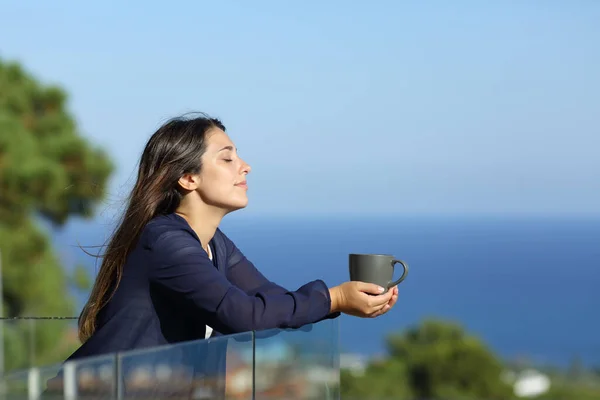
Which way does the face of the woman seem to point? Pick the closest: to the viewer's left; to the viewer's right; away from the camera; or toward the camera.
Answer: to the viewer's right

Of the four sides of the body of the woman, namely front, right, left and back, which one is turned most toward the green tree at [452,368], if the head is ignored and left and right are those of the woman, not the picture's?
left

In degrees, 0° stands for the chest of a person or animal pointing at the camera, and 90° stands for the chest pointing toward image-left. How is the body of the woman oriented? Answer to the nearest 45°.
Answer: approximately 270°
